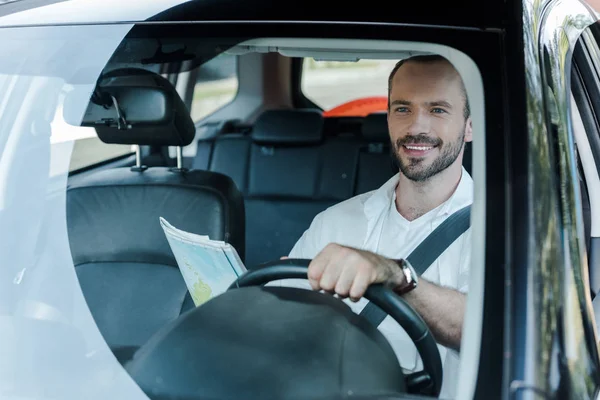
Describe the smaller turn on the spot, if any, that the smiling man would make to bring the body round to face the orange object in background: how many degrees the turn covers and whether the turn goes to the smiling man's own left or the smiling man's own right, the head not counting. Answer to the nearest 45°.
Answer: approximately 135° to the smiling man's own right

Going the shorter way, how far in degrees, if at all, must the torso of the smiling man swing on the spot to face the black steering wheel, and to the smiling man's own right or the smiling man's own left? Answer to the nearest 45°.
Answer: approximately 45° to the smiling man's own left

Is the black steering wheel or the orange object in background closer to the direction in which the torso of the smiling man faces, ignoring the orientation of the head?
the black steering wheel

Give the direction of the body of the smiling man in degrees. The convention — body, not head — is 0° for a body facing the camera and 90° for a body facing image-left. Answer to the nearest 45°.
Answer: approximately 45°
